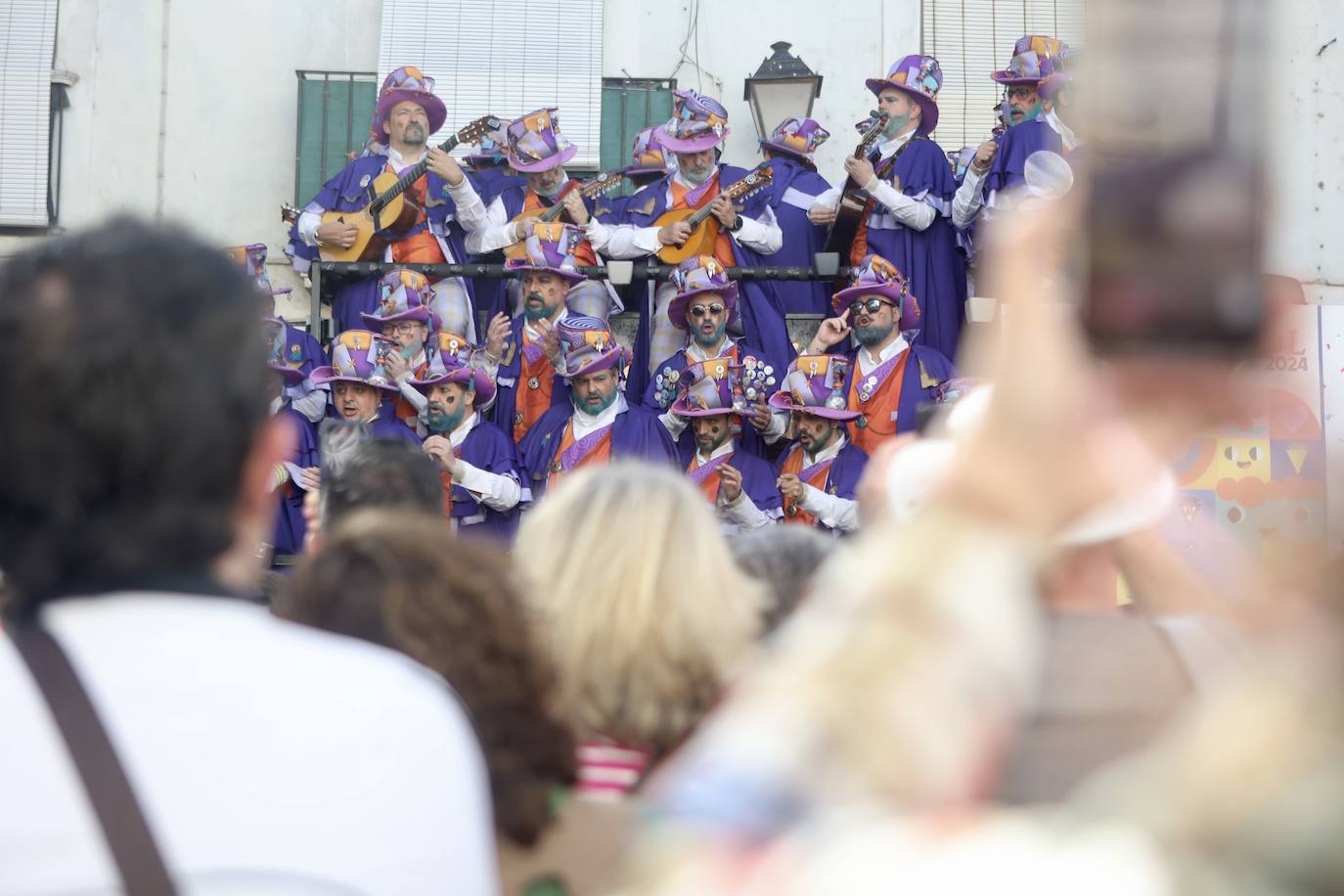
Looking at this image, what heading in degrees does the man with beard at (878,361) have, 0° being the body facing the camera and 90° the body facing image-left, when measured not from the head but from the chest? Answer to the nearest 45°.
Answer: approximately 45°

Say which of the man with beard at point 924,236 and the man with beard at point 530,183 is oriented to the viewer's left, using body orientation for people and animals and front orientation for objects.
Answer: the man with beard at point 924,236

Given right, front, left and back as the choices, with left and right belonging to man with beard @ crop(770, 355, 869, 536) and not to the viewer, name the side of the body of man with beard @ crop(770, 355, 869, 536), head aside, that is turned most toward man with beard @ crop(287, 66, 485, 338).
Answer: right
